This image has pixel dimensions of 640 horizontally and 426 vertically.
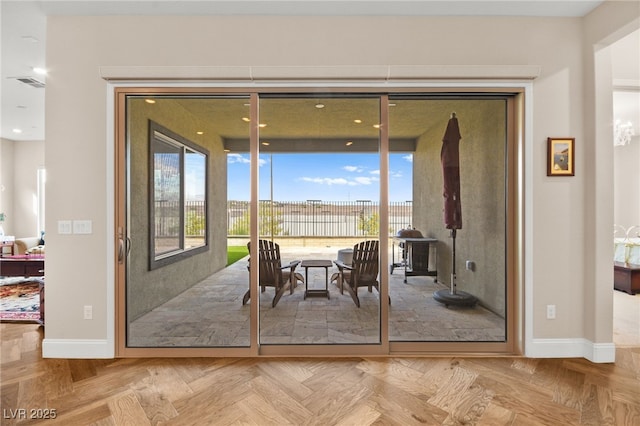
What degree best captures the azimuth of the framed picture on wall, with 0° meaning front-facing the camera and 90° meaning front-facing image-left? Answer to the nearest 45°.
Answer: approximately 0°

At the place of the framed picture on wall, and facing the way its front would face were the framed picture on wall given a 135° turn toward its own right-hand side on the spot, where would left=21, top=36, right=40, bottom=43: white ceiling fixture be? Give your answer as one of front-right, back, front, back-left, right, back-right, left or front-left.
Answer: left

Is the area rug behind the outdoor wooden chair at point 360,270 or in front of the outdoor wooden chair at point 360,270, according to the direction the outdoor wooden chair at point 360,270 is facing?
in front

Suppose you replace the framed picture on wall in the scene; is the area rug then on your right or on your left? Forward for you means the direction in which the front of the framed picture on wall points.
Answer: on your right
